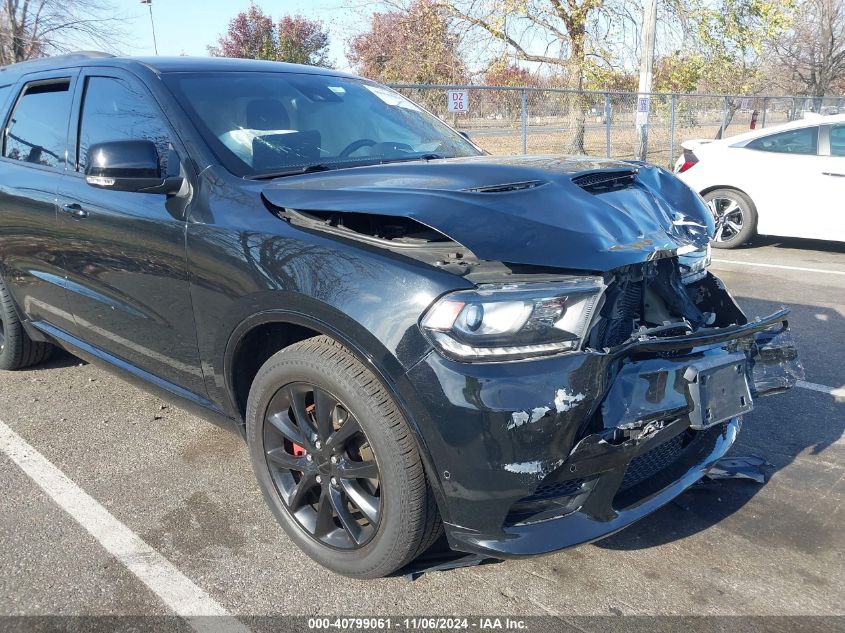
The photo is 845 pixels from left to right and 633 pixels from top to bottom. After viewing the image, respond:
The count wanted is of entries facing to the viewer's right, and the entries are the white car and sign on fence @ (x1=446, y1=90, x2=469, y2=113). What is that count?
1

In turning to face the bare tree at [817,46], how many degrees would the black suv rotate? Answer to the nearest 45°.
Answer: approximately 90° to its left

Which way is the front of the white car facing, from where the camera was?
facing to the right of the viewer

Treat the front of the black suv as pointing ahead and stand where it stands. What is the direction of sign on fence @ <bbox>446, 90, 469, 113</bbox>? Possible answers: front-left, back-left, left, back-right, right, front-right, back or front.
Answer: back-left

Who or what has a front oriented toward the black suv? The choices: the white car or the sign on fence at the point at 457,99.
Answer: the sign on fence

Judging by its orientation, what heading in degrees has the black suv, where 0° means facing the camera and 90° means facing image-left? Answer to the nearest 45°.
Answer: approximately 315°

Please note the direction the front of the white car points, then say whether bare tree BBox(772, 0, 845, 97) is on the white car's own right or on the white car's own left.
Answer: on the white car's own left

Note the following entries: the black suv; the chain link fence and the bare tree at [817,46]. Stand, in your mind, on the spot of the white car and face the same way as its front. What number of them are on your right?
1

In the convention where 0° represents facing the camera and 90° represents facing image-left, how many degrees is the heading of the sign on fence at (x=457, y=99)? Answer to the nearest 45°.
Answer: approximately 0°

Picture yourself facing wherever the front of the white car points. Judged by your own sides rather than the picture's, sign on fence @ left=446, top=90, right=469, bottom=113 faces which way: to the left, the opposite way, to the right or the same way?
to the right

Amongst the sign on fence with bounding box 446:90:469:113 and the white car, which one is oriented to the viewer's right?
the white car

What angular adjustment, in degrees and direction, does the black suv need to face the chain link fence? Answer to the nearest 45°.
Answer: approximately 135° to its left

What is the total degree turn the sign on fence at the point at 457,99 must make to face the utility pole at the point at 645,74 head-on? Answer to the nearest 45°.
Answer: approximately 135° to its left
